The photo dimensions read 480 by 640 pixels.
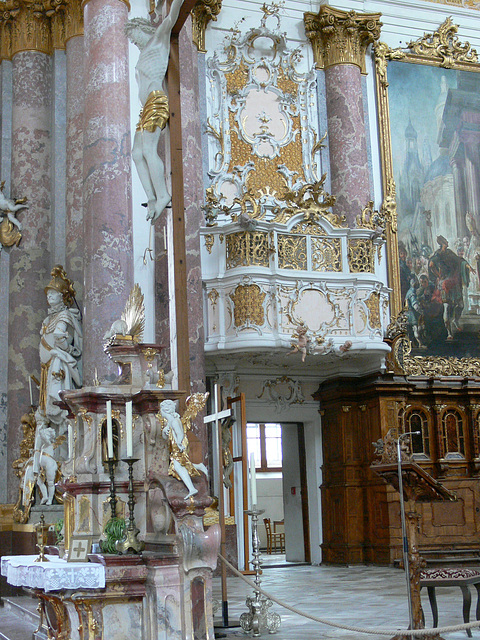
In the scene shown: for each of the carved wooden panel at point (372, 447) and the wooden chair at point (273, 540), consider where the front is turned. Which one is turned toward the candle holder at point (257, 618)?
the carved wooden panel

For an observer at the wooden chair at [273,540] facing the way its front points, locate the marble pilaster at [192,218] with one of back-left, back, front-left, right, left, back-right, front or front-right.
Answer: right

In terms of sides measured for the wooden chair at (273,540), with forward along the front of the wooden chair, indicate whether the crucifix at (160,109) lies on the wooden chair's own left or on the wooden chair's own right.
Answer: on the wooden chair's own right

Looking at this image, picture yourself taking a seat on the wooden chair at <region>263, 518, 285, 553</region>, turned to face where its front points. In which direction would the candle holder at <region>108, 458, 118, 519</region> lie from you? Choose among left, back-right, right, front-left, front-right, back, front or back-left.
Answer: right

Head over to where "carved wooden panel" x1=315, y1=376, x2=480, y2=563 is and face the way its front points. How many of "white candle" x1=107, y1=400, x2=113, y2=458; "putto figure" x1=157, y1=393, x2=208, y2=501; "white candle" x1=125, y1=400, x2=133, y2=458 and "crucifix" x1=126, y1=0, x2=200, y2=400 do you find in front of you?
4

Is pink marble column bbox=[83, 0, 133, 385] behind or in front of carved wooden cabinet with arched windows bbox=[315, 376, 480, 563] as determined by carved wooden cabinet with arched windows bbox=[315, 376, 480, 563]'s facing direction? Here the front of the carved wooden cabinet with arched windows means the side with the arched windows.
in front

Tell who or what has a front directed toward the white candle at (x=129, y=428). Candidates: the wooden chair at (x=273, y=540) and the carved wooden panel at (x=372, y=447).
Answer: the carved wooden panel

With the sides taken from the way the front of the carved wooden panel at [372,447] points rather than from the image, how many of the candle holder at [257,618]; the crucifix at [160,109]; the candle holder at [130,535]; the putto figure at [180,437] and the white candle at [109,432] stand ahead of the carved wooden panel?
5

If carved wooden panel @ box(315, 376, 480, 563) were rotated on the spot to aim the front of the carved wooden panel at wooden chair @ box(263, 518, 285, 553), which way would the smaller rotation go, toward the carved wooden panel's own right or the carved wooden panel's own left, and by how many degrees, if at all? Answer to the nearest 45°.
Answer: approximately 135° to the carved wooden panel's own right

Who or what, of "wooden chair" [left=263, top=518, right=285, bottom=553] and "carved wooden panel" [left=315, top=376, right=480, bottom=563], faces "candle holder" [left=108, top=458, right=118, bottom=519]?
the carved wooden panel

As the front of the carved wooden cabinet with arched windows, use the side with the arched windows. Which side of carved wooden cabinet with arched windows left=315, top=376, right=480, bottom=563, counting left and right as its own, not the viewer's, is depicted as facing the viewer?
front

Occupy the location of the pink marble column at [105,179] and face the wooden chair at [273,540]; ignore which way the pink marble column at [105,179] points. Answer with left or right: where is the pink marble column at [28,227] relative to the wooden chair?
left
